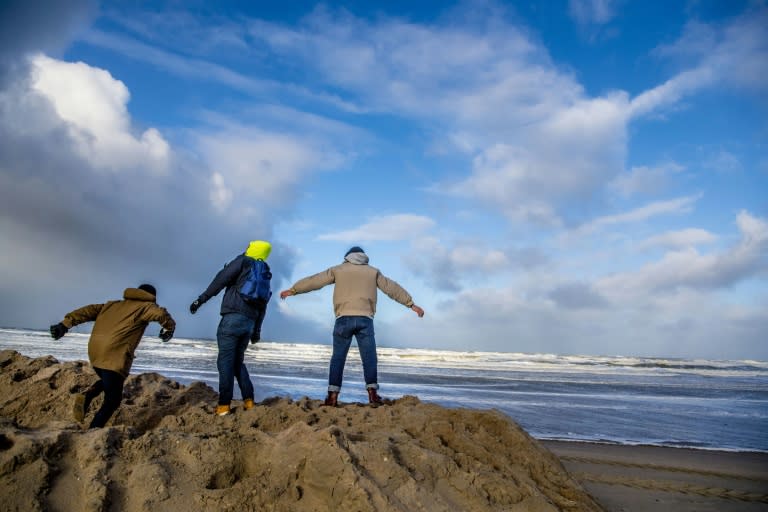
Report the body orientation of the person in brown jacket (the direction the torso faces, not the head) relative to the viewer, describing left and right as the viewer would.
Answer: facing away from the viewer and to the right of the viewer

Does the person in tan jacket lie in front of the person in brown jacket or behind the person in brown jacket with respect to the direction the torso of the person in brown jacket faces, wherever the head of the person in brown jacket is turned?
in front

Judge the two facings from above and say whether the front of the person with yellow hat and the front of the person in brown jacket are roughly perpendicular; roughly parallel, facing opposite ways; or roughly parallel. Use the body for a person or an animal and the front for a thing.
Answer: roughly parallel

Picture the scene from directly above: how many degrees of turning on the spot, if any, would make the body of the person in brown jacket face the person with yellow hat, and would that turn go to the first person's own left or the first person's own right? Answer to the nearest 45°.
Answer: approximately 45° to the first person's own right

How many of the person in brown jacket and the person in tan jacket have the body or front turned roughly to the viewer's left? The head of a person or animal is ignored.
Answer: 0

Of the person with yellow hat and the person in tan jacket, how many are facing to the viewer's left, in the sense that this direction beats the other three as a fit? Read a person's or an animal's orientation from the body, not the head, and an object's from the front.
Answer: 0

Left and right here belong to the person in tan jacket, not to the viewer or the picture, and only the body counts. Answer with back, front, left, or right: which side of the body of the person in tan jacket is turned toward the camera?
back

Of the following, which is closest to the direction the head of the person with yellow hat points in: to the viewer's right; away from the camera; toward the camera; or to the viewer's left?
away from the camera

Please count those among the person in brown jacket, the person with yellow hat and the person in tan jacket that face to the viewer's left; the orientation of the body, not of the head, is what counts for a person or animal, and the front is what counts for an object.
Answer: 0

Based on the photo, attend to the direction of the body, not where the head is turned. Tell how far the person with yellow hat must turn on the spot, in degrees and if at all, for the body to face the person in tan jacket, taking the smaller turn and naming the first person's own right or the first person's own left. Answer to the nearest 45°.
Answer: approximately 45° to the first person's own right

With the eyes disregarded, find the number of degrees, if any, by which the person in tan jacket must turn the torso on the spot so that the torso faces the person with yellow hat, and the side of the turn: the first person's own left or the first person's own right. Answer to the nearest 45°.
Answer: approximately 135° to the first person's own left
